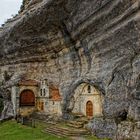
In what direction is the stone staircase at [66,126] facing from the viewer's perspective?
toward the camera
